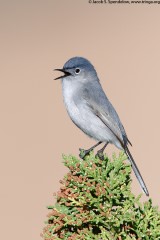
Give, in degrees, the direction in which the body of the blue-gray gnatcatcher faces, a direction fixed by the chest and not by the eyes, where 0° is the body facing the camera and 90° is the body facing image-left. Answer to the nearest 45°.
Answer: approximately 90°
